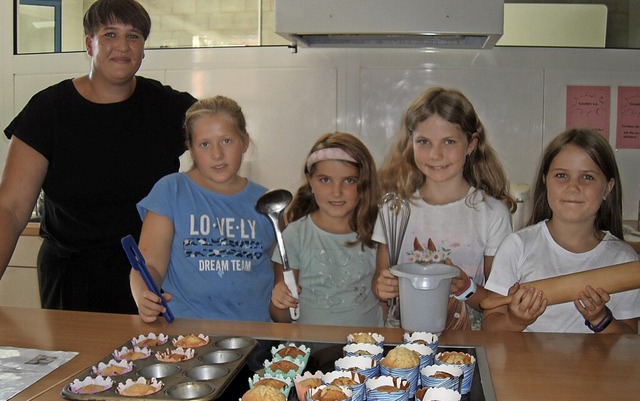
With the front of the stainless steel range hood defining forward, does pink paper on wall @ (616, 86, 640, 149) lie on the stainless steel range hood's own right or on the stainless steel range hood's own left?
on the stainless steel range hood's own left

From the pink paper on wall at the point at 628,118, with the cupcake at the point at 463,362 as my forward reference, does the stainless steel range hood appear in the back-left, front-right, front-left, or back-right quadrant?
front-right

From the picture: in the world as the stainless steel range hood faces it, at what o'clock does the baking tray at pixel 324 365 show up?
The baking tray is roughly at 12 o'clock from the stainless steel range hood.

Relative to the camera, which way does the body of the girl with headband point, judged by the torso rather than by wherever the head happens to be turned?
toward the camera

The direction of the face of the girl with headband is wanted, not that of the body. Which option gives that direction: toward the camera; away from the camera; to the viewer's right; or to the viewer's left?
toward the camera

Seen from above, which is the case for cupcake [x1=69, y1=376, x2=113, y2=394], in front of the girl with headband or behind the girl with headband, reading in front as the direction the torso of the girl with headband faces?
in front

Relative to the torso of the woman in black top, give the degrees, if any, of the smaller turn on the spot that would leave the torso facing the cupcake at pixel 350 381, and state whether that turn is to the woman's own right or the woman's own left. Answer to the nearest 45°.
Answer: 0° — they already face it

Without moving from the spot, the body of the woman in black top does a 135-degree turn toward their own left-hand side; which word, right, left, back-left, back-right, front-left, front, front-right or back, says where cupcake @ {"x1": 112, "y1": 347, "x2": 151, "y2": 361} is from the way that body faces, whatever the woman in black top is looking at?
back-right

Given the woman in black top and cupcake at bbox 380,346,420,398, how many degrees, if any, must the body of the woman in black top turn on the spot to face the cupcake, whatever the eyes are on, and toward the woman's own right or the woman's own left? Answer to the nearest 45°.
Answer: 0° — they already face it

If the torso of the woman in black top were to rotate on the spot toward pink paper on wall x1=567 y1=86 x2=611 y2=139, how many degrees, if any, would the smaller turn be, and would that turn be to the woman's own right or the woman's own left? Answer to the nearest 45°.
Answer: approximately 90° to the woman's own left

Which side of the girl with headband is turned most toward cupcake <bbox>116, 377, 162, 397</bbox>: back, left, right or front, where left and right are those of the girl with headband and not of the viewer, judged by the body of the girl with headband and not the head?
front

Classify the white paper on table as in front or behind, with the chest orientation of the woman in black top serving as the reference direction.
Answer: in front

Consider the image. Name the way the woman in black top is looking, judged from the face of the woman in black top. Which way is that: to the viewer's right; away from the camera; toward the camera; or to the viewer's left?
toward the camera

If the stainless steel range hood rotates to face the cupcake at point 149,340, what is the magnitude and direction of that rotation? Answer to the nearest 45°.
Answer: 0° — it already faces it

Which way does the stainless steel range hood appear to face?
toward the camera

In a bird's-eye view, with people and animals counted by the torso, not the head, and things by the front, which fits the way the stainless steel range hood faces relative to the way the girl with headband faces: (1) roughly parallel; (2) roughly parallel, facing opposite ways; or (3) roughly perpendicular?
roughly parallel

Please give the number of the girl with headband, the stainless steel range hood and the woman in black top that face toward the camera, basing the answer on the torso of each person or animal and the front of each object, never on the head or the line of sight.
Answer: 3

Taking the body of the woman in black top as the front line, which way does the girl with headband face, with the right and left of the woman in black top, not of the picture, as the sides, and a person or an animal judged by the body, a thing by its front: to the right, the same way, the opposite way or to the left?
the same way

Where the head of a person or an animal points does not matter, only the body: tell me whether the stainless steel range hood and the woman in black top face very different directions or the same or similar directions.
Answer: same or similar directions
